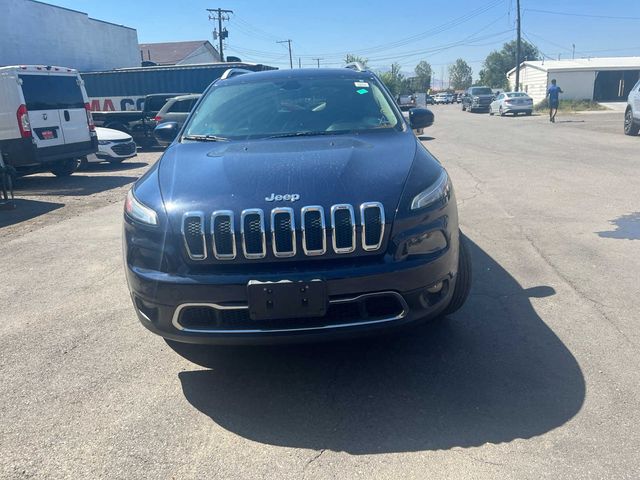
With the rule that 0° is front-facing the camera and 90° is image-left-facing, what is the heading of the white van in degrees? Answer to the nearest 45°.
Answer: approximately 135°

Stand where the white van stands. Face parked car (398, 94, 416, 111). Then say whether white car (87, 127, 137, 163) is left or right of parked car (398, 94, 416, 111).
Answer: left

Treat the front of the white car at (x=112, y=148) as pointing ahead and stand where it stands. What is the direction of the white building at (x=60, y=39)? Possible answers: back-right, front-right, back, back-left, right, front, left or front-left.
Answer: back-left

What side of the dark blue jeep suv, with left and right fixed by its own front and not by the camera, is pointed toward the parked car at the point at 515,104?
back

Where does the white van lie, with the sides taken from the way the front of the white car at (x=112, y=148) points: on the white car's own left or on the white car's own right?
on the white car's own right
